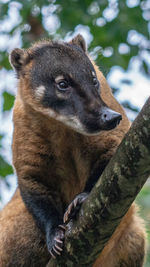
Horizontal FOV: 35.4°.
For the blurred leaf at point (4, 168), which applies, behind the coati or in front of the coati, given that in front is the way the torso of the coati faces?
behind

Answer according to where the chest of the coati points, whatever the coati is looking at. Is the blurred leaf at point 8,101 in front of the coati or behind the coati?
behind
